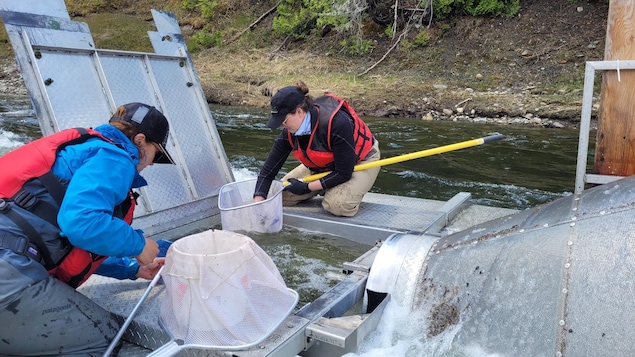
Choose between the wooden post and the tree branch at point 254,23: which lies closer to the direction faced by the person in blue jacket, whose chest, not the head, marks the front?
the wooden post

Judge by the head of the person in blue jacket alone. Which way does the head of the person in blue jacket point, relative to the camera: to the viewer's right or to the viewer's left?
to the viewer's right

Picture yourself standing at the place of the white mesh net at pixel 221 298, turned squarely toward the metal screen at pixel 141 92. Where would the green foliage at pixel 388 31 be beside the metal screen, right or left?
right

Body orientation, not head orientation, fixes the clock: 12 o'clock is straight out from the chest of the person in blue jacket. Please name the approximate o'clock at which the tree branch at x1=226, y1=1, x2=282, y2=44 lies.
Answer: The tree branch is roughly at 10 o'clock from the person in blue jacket.

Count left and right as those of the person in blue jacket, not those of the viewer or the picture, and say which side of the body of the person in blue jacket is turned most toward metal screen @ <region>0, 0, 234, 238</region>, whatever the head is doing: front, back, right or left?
left

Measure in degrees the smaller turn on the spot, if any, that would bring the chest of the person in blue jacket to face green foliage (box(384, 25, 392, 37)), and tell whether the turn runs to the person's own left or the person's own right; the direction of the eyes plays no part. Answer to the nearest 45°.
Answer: approximately 45° to the person's own left

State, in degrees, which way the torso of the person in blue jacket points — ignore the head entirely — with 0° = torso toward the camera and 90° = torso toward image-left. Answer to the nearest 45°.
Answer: approximately 270°

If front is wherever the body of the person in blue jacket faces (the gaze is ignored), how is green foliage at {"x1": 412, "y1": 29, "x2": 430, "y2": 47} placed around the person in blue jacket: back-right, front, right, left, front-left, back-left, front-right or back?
front-left

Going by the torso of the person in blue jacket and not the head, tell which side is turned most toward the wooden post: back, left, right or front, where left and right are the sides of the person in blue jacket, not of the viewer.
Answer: front
